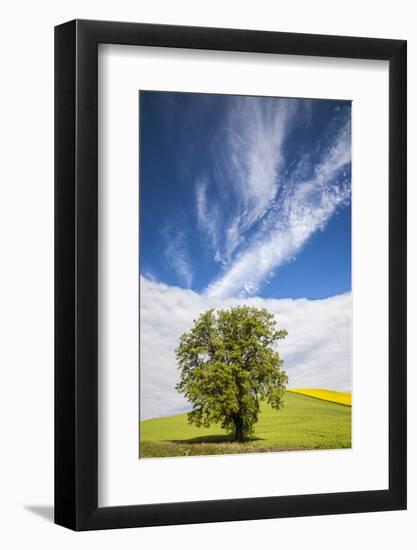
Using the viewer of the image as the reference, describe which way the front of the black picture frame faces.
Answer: facing the viewer and to the right of the viewer
